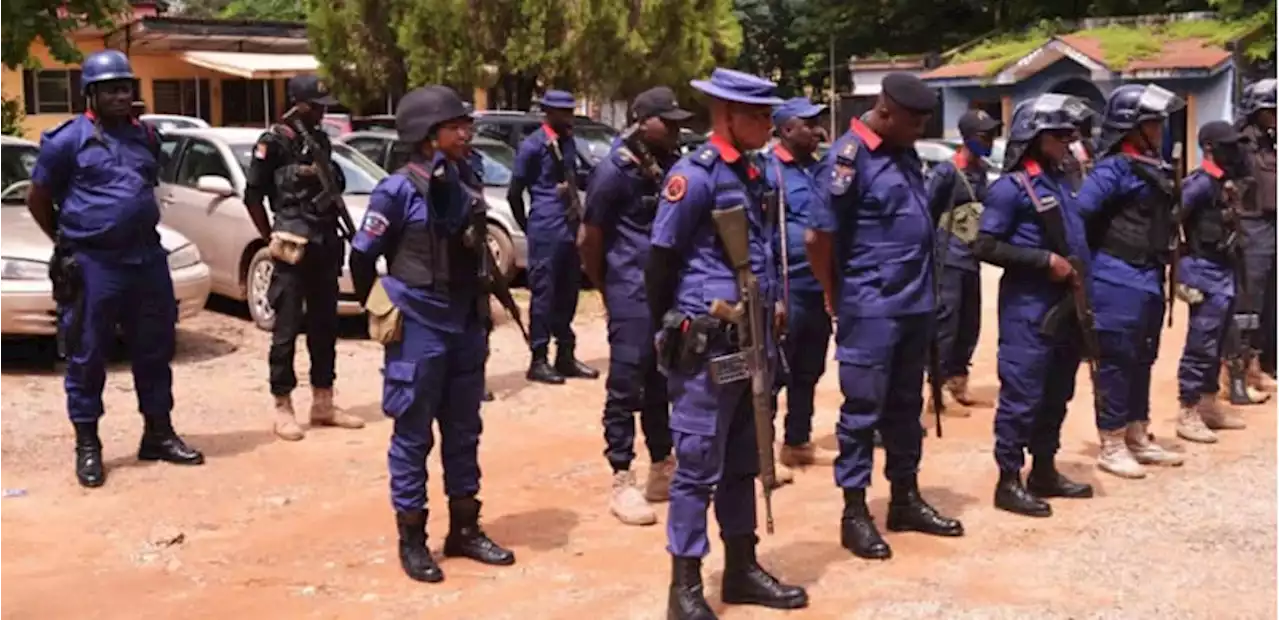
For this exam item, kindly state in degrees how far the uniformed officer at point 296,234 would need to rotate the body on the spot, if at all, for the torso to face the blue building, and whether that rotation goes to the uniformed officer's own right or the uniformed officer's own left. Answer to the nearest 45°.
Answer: approximately 90° to the uniformed officer's own left

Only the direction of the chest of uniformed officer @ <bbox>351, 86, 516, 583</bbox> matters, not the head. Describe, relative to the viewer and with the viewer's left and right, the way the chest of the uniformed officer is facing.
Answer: facing the viewer and to the right of the viewer

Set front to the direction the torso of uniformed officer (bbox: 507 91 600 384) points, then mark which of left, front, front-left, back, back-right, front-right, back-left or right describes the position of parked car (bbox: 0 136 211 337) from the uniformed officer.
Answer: back-right

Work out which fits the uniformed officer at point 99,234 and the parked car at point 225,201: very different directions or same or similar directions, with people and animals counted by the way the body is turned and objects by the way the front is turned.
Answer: same or similar directions

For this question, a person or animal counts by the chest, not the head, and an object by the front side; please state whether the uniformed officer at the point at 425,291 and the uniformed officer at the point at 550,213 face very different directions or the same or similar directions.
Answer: same or similar directions

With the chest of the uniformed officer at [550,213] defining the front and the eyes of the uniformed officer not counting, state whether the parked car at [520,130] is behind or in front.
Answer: behind

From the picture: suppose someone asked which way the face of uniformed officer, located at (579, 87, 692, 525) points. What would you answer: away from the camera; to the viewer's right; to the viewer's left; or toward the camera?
to the viewer's right

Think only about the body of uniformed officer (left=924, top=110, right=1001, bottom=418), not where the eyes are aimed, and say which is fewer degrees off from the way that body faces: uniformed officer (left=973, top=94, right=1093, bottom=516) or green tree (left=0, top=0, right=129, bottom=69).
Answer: the uniformed officer

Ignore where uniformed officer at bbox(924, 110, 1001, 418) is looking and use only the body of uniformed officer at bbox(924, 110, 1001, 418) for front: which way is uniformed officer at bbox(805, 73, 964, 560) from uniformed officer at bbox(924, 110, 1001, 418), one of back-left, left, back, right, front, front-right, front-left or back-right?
front-right
